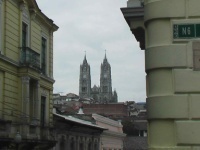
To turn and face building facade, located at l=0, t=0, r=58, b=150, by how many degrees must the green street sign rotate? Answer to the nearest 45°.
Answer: approximately 135° to its right

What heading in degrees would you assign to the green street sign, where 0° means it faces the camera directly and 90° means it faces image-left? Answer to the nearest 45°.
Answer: approximately 0°
